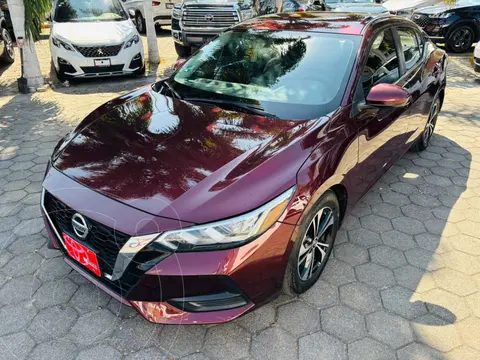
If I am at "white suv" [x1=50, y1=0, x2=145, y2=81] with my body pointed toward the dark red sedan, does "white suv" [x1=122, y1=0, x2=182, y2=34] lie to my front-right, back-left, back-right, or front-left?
back-left

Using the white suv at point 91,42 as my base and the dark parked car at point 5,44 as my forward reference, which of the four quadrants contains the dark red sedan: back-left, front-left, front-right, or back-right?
back-left

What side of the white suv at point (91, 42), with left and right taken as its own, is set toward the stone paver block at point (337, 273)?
front

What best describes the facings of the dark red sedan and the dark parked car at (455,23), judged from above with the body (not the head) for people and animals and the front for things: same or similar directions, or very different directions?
same or similar directions

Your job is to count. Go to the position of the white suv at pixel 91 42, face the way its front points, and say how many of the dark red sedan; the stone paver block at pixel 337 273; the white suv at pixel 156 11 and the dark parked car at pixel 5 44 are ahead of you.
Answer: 2

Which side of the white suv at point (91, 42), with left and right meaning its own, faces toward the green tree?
front

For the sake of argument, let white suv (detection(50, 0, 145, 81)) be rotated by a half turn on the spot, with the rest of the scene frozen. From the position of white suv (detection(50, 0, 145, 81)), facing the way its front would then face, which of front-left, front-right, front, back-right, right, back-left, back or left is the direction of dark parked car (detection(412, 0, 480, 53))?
right

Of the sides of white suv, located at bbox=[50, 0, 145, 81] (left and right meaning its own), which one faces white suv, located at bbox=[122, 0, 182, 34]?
back

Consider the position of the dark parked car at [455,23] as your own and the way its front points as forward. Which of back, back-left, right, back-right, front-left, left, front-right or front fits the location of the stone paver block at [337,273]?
front-left

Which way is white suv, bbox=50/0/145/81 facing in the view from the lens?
facing the viewer

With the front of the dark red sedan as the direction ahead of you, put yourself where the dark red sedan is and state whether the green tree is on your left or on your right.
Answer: on your right

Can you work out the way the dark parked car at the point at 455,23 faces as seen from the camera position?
facing the viewer and to the left of the viewer

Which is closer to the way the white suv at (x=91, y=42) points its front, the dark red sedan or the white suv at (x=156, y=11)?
the dark red sedan

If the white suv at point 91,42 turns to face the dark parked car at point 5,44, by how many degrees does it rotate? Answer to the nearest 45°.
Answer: approximately 135° to its right

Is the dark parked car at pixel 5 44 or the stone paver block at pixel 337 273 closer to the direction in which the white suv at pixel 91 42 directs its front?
the stone paver block

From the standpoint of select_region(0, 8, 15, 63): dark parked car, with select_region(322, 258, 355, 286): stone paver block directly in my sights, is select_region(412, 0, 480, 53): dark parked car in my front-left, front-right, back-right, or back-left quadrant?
front-left

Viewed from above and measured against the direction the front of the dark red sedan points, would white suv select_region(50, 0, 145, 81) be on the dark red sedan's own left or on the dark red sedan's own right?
on the dark red sedan's own right
